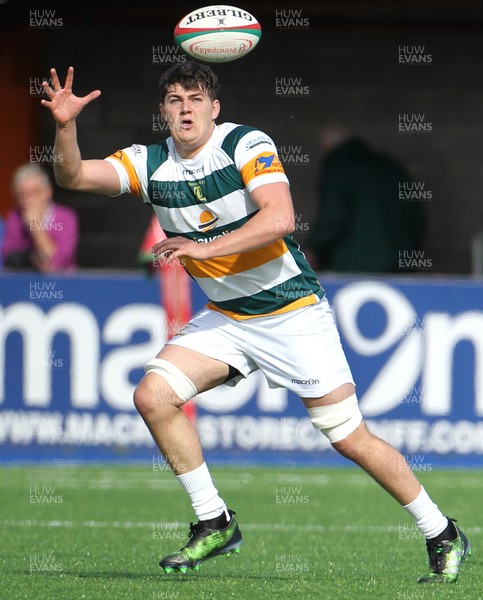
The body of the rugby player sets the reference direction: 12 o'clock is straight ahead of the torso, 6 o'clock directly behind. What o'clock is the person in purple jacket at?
The person in purple jacket is roughly at 4 o'clock from the rugby player.
